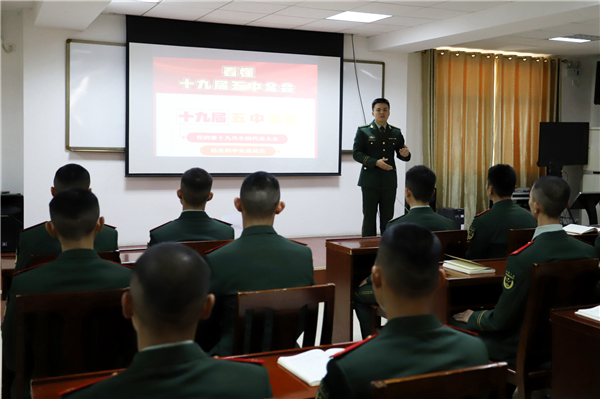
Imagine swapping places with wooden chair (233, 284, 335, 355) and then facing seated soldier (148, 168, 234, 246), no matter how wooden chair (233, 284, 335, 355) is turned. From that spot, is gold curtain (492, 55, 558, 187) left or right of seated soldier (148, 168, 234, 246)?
right

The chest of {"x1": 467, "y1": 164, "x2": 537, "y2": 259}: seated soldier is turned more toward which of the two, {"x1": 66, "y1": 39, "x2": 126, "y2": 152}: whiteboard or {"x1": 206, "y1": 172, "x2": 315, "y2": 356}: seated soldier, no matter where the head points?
the whiteboard

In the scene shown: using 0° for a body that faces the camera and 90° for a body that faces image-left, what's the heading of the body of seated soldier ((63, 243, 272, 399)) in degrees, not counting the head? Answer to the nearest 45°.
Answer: approximately 180°

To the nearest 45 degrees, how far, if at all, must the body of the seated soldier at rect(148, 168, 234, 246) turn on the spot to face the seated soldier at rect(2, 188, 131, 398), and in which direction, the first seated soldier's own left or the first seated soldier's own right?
approximately 180°

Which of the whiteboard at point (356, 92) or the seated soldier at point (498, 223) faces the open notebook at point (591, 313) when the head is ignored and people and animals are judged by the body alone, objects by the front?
the whiteboard

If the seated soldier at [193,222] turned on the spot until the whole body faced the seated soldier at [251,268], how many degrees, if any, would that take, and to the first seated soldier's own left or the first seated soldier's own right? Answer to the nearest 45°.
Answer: approximately 180°

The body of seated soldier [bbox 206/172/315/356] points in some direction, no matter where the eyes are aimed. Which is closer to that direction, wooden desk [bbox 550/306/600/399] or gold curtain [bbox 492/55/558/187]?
the gold curtain

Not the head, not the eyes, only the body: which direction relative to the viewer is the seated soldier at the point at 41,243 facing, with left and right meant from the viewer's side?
facing away from the viewer

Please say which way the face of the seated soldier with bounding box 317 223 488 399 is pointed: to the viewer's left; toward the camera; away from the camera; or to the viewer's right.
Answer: away from the camera

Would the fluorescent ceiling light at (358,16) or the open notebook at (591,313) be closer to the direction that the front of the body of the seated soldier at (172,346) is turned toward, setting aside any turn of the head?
the fluorescent ceiling light

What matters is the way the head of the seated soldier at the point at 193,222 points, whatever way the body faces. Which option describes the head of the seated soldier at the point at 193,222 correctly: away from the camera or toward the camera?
away from the camera

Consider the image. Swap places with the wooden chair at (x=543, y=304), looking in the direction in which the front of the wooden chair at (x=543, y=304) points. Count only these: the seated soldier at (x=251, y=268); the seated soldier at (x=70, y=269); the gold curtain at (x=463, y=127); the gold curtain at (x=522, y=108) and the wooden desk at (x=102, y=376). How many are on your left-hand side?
3
